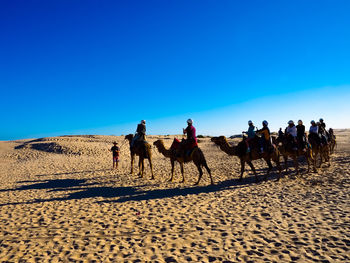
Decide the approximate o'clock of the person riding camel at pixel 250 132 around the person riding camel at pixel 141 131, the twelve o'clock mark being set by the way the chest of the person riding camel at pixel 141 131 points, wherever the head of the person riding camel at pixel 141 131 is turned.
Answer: the person riding camel at pixel 250 132 is roughly at 7 o'clock from the person riding camel at pixel 141 131.

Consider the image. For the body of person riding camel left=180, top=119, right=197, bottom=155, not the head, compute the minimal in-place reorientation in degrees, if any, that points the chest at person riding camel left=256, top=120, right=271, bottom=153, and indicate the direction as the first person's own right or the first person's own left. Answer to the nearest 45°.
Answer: approximately 180°

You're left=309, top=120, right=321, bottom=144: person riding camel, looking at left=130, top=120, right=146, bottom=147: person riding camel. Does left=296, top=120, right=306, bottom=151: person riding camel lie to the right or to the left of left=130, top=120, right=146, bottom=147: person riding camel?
left

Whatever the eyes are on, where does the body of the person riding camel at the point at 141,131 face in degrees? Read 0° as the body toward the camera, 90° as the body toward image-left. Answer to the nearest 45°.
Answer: approximately 90°

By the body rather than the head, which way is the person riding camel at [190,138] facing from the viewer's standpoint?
to the viewer's left

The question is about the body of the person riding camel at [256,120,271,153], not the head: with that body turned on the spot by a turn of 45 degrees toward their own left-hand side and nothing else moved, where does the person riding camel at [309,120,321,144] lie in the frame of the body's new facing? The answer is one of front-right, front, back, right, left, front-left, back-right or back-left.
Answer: back

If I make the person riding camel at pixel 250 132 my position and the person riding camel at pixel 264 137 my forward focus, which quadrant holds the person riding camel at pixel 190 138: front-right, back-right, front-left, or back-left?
back-right

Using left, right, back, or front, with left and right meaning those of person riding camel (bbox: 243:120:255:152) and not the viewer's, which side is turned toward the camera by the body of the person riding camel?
left

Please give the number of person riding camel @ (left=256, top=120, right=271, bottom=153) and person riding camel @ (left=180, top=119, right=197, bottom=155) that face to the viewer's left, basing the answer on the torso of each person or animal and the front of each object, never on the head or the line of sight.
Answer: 2
